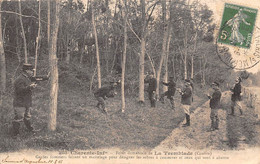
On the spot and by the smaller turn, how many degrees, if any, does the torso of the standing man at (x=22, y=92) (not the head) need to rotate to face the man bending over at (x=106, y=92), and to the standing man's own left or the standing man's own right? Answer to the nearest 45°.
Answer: approximately 45° to the standing man's own left

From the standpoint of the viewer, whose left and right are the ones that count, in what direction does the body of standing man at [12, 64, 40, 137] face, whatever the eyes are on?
facing to the right of the viewer

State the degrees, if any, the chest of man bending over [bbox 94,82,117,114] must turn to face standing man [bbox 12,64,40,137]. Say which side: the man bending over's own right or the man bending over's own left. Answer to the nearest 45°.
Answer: approximately 135° to the man bending over's own right

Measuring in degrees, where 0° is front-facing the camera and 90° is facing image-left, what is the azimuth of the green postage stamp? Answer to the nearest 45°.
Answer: approximately 0°

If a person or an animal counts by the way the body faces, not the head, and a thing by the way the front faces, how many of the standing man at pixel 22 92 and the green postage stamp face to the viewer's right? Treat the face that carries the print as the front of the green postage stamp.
1
